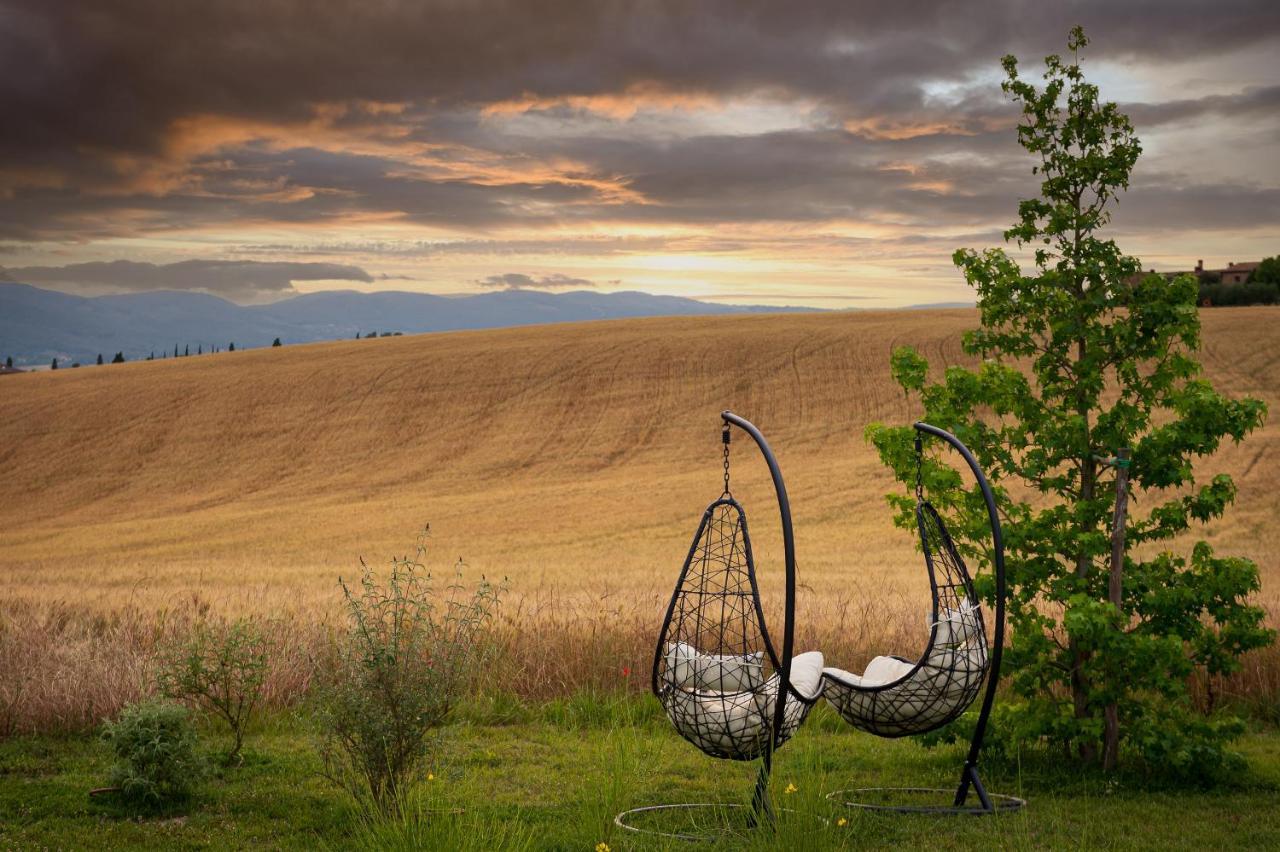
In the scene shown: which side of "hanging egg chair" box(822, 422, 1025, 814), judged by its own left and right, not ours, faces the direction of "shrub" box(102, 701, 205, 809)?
front

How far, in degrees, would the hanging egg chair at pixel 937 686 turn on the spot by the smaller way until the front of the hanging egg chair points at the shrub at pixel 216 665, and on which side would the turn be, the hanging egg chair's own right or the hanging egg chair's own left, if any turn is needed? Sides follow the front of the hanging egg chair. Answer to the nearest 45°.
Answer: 0° — it already faces it

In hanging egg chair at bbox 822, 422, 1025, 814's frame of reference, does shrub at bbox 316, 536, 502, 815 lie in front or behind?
in front

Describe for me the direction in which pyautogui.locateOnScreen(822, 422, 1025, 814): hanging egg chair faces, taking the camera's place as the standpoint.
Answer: facing to the left of the viewer

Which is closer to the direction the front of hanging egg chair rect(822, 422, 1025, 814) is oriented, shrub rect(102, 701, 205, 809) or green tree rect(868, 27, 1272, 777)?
the shrub

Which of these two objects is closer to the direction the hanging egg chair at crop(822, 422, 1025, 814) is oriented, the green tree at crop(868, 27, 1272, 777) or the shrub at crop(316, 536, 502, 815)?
the shrub
